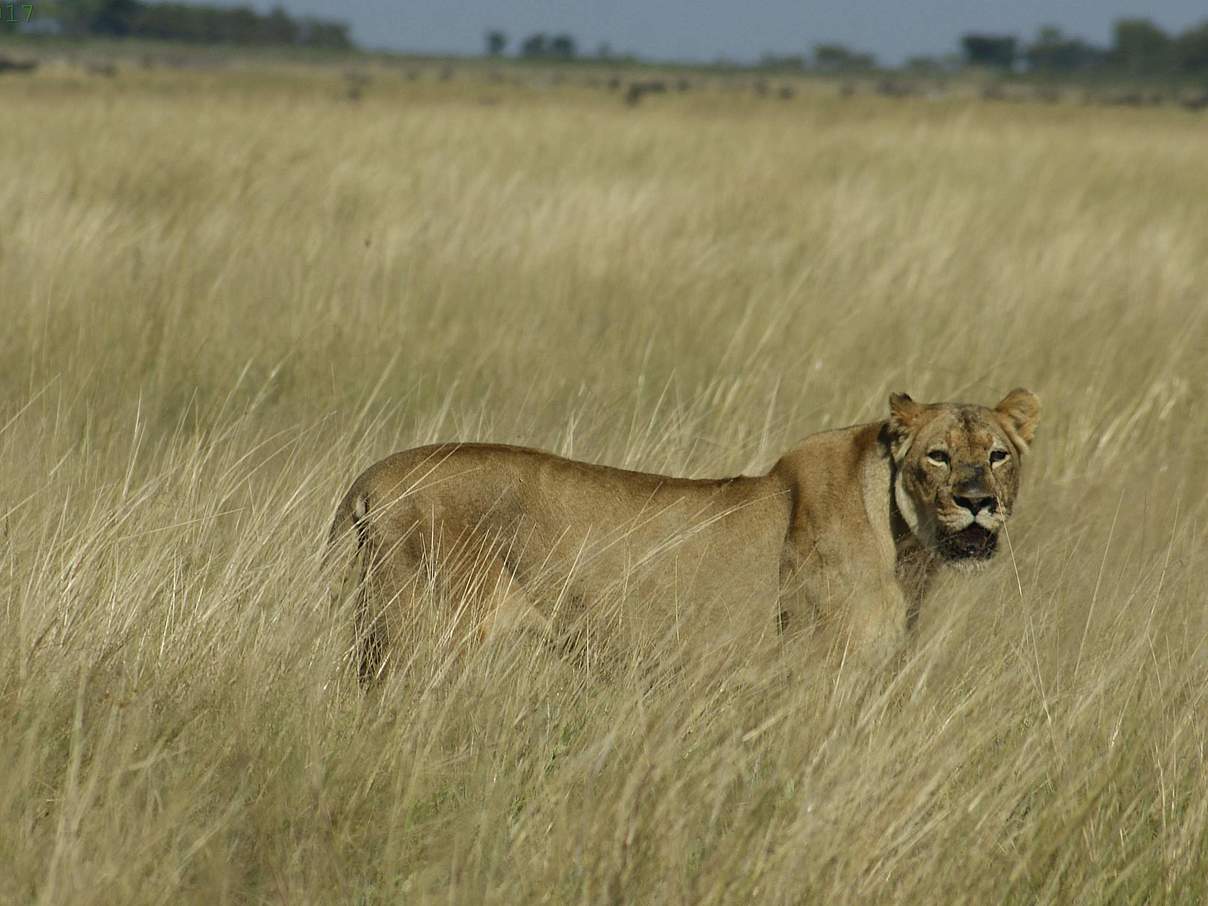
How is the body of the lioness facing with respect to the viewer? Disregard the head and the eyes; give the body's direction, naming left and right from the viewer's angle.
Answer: facing to the right of the viewer
